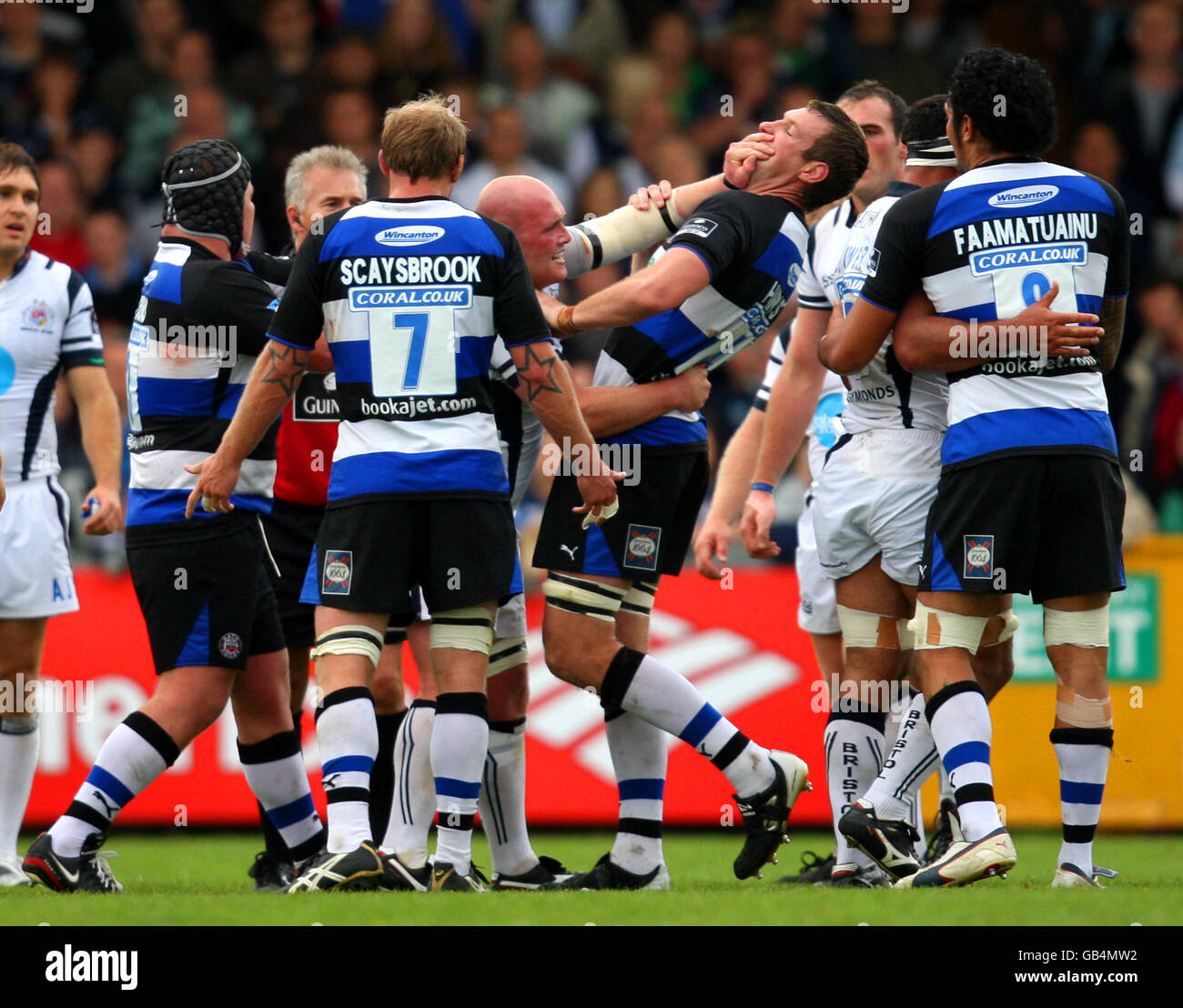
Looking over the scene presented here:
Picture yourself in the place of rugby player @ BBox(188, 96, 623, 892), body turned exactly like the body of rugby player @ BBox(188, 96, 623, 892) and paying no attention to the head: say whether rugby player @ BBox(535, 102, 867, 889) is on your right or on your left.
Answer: on your right

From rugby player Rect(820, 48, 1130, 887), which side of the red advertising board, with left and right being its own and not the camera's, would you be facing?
front

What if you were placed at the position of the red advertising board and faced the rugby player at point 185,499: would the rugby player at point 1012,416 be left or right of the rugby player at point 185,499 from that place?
left

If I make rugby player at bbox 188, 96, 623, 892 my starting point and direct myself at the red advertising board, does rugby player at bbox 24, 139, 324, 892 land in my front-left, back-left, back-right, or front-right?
front-left

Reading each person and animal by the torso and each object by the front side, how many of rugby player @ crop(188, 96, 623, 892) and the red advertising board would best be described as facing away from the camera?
1

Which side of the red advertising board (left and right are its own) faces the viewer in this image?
front

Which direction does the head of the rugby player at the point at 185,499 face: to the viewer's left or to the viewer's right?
to the viewer's right

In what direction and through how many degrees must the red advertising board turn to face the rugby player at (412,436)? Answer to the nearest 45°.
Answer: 0° — it already faces them

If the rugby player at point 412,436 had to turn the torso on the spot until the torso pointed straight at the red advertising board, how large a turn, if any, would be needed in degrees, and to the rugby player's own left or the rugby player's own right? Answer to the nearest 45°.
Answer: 0° — they already face it

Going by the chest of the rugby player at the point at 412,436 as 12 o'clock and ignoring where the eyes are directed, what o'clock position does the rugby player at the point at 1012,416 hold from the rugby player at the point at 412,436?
the rugby player at the point at 1012,416 is roughly at 3 o'clock from the rugby player at the point at 412,436.

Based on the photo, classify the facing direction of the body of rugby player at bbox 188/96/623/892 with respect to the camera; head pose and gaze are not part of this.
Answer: away from the camera

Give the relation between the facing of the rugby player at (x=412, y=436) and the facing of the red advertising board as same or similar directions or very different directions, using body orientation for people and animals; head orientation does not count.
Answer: very different directions

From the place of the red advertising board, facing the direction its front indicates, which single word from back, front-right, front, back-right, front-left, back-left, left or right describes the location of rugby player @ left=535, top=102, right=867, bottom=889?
front

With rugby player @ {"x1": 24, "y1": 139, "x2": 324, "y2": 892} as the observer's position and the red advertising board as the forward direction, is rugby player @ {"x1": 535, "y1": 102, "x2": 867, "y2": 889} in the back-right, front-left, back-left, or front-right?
front-right

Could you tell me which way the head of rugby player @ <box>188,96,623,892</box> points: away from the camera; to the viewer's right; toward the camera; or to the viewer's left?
away from the camera

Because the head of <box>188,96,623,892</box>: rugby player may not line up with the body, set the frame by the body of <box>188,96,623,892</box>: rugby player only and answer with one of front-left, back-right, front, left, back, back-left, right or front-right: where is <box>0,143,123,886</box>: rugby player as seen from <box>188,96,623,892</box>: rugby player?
front-left
